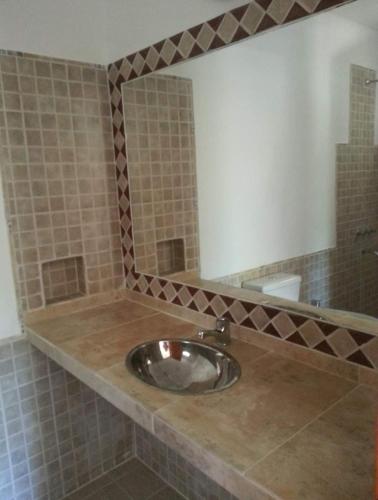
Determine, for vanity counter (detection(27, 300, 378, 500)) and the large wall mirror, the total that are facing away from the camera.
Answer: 0

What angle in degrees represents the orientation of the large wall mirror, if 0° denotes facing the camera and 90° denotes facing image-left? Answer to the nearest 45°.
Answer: approximately 45°

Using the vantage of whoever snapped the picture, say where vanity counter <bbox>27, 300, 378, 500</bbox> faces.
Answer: facing the viewer and to the left of the viewer
